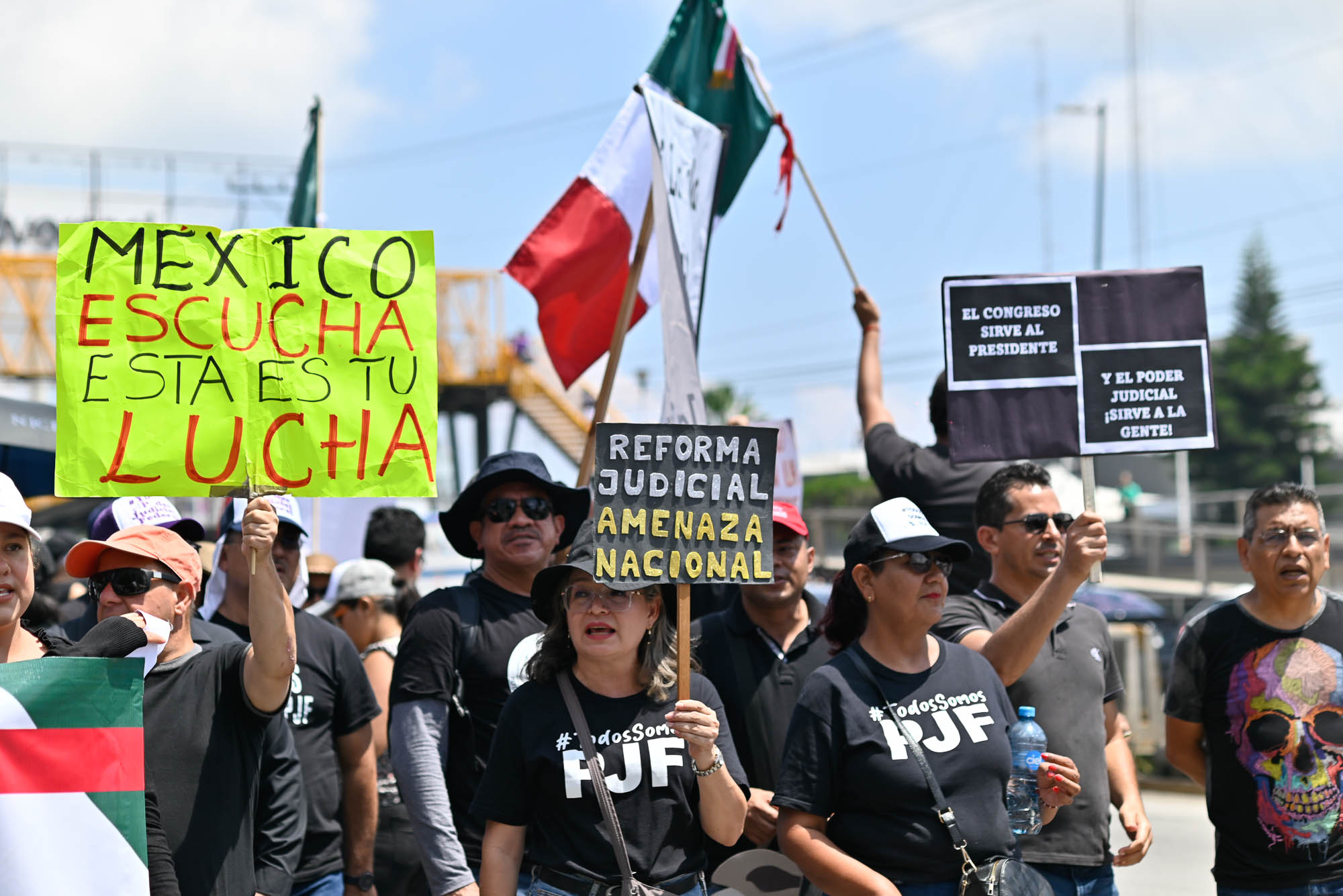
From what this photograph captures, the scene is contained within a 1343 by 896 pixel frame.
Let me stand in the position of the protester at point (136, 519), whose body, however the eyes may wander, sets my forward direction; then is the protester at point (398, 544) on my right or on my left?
on my left

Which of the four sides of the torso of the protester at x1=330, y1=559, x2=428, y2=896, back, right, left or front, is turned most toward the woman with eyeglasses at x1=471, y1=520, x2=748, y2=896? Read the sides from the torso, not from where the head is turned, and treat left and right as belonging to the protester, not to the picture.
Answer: left

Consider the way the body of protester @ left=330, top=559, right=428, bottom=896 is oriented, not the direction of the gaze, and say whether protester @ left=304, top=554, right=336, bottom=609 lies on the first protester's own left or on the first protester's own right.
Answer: on the first protester's own right

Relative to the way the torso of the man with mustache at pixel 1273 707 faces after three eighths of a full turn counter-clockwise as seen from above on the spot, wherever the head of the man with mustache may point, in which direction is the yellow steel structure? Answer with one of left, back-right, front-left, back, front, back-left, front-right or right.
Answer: left

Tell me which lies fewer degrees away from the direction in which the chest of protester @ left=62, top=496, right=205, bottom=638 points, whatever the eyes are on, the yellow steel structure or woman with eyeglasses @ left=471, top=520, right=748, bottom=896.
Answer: the woman with eyeglasses

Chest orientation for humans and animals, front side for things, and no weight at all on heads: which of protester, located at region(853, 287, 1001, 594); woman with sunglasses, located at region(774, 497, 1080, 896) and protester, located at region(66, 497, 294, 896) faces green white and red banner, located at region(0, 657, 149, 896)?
protester, located at region(66, 497, 294, 896)
